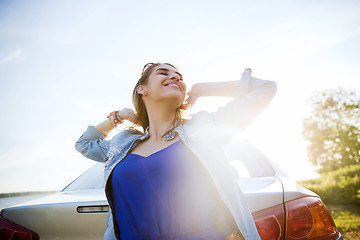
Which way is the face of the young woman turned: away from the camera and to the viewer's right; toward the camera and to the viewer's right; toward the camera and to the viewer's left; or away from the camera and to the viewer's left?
toward the camera and to the viewer's right

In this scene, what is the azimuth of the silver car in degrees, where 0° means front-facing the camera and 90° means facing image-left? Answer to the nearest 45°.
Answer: approximately 180°

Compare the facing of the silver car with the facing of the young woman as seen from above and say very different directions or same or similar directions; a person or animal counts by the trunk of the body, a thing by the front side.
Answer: very different directions

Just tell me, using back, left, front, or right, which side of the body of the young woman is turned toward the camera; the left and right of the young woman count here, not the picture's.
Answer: front
